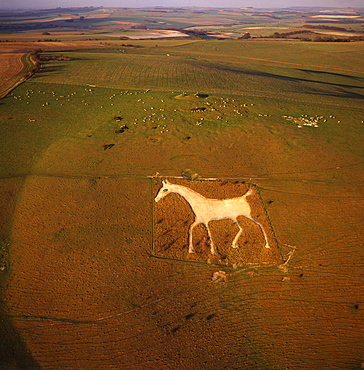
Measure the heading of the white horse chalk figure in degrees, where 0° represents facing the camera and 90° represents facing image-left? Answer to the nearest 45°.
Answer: approximately 90°
